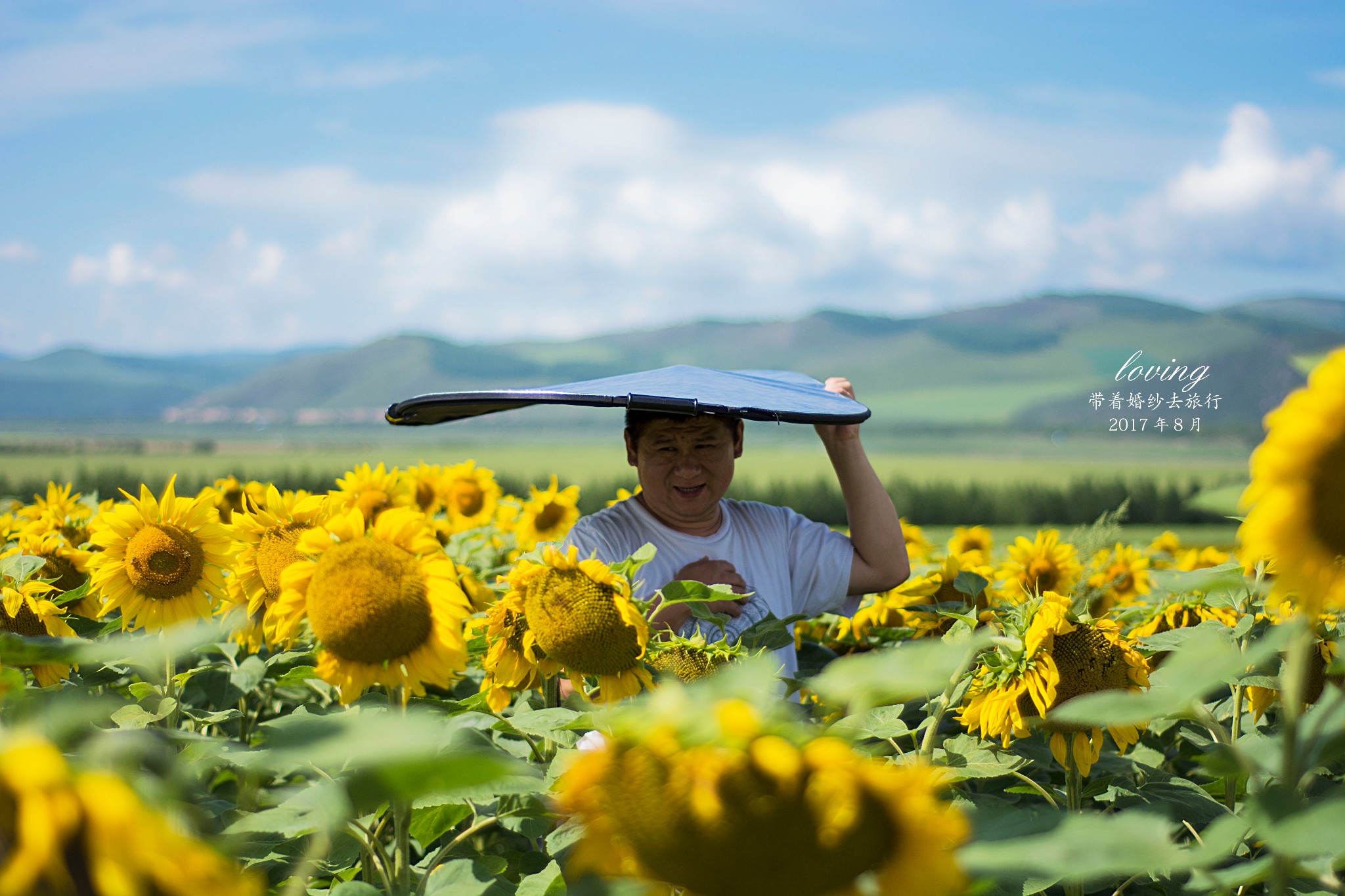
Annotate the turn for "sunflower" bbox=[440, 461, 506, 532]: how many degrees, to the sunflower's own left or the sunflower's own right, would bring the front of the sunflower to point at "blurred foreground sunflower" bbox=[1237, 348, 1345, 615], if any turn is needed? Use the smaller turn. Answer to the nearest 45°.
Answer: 0° — it already faces it

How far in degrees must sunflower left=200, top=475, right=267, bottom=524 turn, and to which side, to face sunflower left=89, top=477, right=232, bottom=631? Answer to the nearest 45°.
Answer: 0° — it already faces it
